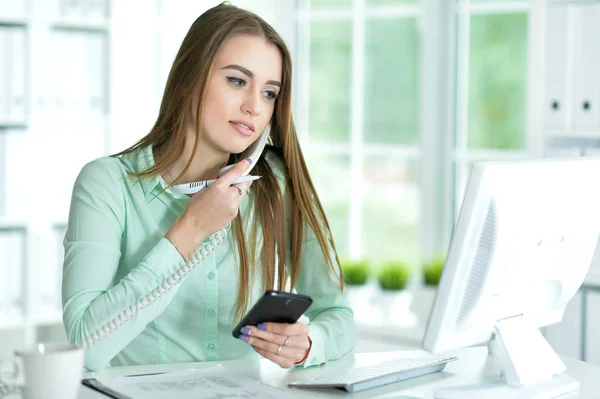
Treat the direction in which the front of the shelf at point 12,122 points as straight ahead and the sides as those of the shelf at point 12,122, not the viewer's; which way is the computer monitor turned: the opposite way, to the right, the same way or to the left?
the opposite way

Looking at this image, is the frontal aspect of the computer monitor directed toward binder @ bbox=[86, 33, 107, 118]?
yes

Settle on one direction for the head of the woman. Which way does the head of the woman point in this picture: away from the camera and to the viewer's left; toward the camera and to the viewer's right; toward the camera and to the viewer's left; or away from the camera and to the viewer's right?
toward the camera and to the viewer's right

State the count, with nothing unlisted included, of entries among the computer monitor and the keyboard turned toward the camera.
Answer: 0

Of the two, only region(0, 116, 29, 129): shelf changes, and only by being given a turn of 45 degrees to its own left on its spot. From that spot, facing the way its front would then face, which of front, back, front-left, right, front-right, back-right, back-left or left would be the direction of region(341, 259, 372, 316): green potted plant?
front-left

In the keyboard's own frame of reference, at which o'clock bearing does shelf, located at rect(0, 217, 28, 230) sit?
The shelf is roughly at 12 o'clock from the keyboard.
